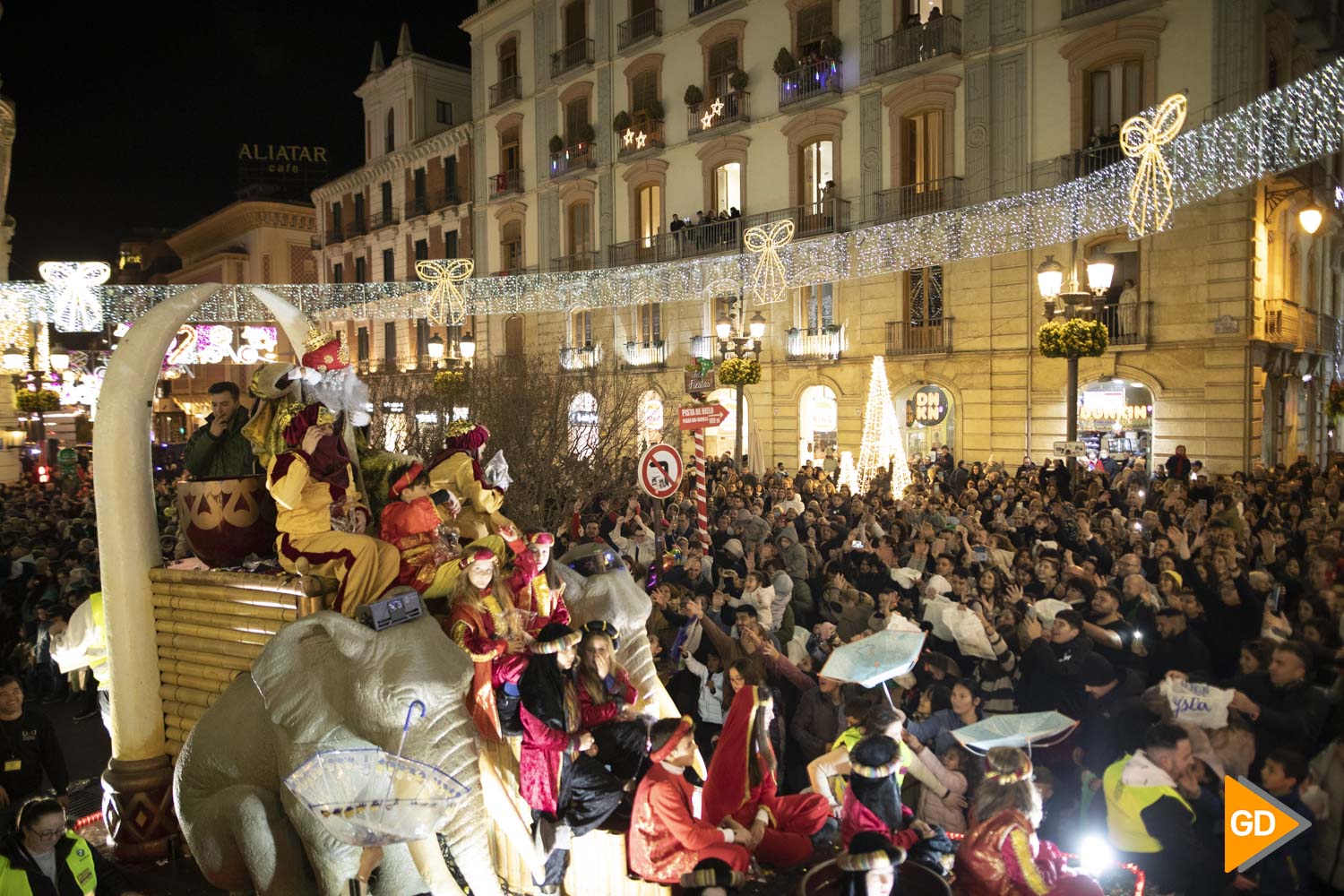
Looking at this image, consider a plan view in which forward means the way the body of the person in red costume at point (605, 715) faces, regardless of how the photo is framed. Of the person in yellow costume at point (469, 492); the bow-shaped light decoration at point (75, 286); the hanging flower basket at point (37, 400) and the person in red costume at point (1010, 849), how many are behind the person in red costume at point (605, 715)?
3

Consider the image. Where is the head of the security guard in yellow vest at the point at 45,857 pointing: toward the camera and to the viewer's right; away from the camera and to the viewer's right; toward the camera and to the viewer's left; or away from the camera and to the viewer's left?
toward the camera and to the viewer's right

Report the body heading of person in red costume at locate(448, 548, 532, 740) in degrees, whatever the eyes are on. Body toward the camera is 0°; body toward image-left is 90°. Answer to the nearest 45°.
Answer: approximately 315°

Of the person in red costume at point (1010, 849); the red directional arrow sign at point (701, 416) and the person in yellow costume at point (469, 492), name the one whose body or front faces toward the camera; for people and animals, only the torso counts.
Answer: the red directional arrow sign

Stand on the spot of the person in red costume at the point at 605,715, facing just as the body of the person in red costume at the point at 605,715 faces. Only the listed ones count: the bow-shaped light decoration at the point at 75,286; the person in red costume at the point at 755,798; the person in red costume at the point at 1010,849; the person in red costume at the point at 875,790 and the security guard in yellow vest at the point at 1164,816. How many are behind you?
1

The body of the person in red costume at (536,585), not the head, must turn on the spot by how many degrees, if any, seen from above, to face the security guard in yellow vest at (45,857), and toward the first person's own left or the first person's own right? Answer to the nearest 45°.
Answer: approximately 90° to the first person's own right

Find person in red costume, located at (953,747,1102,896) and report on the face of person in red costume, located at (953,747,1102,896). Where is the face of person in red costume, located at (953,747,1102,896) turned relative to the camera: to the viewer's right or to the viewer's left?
to the viewer's right

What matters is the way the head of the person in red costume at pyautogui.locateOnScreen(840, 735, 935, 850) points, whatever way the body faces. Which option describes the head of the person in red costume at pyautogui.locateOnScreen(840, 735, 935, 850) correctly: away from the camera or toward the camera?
away from the camera

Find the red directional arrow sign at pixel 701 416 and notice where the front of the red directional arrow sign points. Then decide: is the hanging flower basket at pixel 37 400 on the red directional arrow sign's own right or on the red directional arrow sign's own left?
on the red directional arrow sign's own right

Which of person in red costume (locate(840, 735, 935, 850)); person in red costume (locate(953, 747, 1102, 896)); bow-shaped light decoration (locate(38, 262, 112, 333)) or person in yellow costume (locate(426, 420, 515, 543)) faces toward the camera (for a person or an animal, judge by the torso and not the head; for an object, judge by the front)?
the bow-shaped light decoration

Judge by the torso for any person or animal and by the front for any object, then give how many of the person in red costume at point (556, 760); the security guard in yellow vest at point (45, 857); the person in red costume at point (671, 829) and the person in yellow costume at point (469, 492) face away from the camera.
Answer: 0

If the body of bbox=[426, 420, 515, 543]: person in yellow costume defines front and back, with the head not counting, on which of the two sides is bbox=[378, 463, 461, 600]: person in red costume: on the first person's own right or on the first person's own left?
on the first person's own right

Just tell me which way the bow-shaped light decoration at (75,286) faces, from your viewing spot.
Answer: facing the viewer
